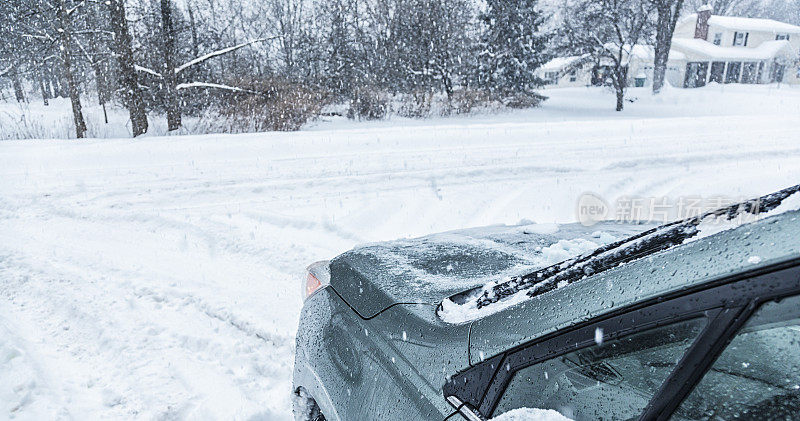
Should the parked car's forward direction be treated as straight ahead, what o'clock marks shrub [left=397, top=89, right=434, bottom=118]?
The shrub is roughly at 1 o'clock from the parked car.

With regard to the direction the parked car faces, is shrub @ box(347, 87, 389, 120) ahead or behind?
ahead

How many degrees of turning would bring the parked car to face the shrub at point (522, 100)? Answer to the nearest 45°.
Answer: approximately 45° to its right

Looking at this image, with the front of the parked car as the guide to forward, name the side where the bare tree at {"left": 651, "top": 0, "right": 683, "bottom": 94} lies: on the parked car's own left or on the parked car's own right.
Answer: on the parked car's own right

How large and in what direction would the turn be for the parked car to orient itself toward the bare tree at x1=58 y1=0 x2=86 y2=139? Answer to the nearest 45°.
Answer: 0° — it already faces it

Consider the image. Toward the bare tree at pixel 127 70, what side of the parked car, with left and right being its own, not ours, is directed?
front

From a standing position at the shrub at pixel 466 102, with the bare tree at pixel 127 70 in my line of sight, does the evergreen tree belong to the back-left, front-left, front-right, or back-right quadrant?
back-right

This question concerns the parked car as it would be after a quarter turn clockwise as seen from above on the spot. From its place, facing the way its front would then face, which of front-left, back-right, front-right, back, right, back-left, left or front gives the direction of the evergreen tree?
front-left
